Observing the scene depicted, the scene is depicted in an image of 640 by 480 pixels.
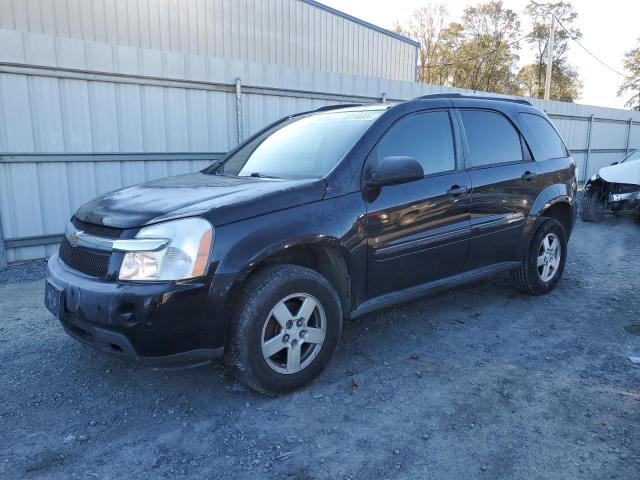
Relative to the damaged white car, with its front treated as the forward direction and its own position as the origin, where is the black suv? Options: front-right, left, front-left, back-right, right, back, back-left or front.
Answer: front-left

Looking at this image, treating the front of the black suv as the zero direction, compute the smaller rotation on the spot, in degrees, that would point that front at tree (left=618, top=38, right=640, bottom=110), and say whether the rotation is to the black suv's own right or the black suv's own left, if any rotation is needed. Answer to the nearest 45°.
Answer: approximately 180°

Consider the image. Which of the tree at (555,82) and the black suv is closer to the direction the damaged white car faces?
the black suv

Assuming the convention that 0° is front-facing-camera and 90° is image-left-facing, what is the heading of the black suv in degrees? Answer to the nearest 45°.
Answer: approximately 45°

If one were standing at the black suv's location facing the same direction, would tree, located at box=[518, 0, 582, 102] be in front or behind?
behind

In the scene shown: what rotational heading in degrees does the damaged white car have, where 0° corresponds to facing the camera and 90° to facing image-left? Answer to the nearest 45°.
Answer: approximately 45°

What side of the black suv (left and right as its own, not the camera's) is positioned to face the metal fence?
right

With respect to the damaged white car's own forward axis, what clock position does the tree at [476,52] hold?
The tree is roughly at 4 o'clock from the damaged white car.

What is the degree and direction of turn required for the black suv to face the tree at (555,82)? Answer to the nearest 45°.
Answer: approximately 180°

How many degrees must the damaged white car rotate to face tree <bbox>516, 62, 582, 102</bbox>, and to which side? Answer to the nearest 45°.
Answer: approximately 135° to its right
